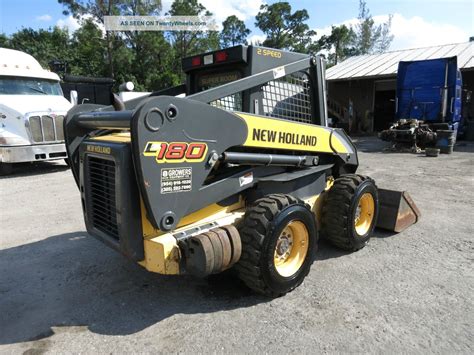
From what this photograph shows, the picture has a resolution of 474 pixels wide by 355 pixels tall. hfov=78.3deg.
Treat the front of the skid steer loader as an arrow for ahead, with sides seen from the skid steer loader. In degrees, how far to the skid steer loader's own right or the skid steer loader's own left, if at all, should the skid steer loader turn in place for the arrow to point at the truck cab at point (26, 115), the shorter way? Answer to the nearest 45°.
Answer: approximately 90° to the skid steer loader's own left

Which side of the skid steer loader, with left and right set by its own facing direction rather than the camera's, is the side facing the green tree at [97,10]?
left

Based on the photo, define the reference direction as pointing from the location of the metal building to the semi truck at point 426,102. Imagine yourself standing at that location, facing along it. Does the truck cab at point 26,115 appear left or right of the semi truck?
right

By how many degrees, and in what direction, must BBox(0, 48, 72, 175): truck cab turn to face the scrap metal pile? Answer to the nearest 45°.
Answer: approximately 45° to its left

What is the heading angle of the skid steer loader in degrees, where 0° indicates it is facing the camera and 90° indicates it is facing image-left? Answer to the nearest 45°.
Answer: approximately 225°

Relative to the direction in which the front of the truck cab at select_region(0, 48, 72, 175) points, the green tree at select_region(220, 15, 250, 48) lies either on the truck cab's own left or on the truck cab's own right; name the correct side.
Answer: on the truck cab's own left
